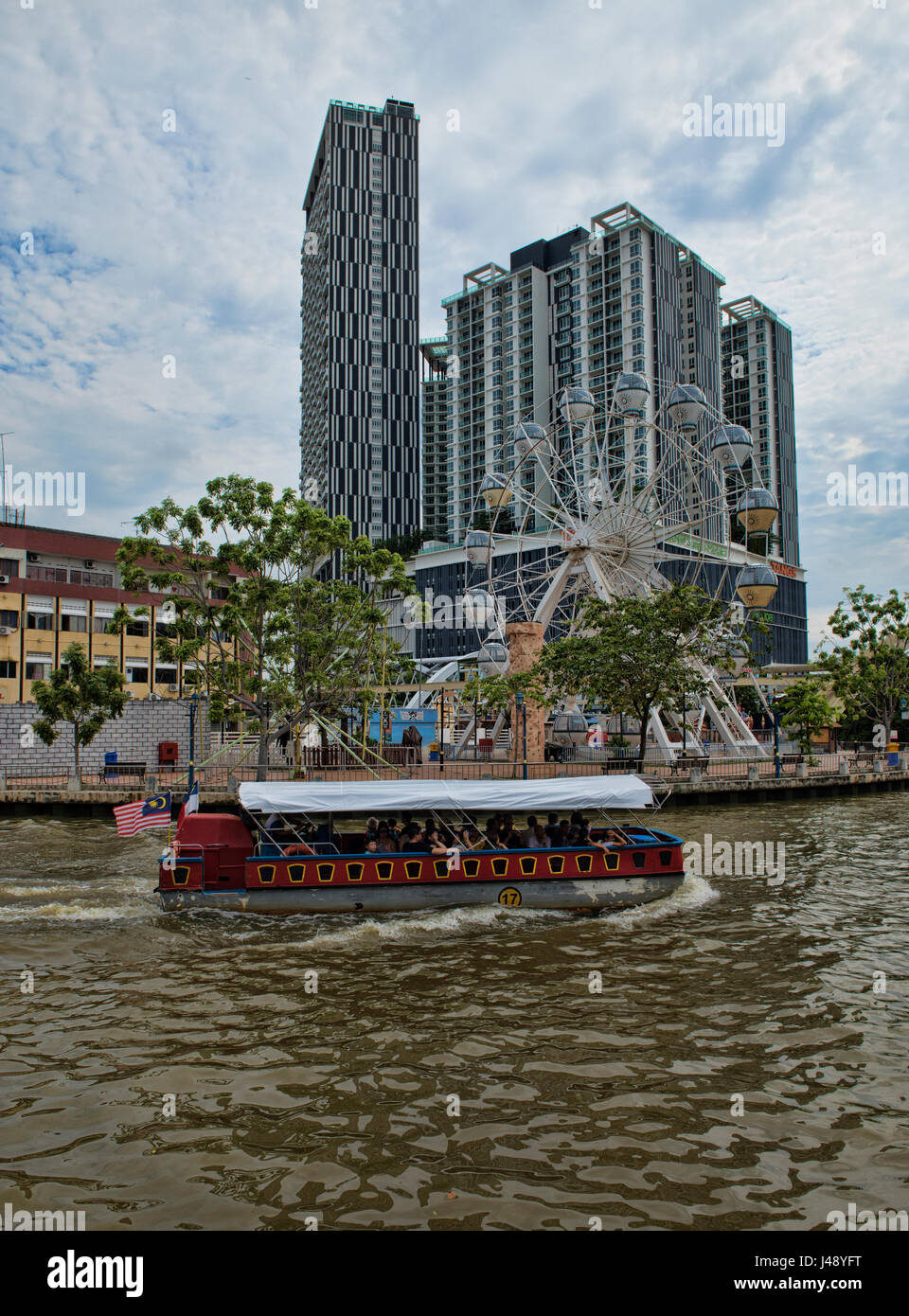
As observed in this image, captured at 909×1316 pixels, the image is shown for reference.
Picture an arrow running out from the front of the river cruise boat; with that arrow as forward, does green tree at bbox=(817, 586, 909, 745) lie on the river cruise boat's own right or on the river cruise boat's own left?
on the river cruise boat's own left

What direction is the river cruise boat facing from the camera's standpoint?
to the viewer's right

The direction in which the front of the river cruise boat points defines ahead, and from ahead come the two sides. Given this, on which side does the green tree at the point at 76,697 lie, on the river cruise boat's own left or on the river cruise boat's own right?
on the river cruise boat's own left
